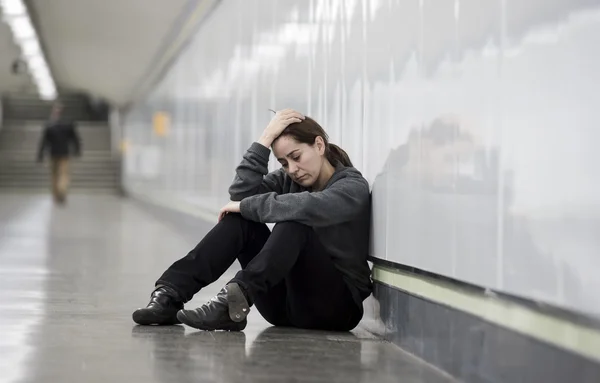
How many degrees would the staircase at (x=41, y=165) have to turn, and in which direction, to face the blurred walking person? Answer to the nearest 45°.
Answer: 0° — it already faces them

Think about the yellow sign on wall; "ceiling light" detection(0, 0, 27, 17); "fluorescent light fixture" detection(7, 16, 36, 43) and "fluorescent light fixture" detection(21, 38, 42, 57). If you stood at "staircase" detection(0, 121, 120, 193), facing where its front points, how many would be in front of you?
4

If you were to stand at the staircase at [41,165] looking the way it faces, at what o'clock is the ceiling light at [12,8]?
The ceiling light is roughly at 12 o'clock from the staircase.

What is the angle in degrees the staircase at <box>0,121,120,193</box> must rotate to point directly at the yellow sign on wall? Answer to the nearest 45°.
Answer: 0° — it already faces it

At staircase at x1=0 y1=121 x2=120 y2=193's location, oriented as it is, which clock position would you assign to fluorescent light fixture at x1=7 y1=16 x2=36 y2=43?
The fluorescent light fixture is roughly at 12 o'clock from the staircase.

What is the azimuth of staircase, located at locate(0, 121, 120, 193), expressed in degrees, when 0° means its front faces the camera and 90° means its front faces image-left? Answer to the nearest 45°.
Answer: approximately 0°

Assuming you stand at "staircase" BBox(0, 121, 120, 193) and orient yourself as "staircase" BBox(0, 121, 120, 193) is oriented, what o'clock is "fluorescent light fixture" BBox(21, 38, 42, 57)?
The fluorescent light fixture is roughly at 12 o'clock from the staircase.
